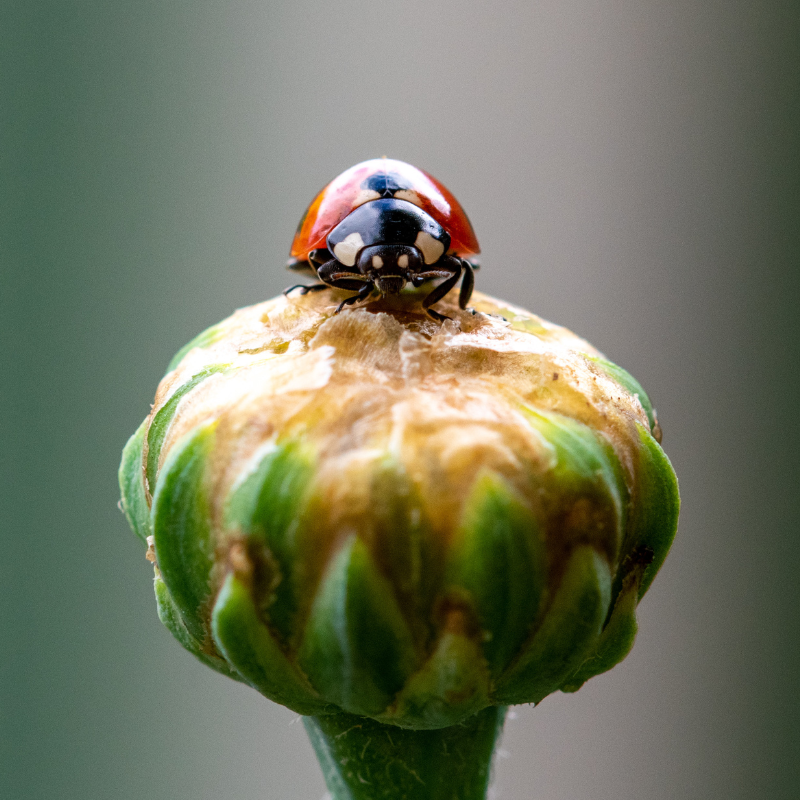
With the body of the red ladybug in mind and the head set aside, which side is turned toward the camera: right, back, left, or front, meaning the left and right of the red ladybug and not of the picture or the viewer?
front
